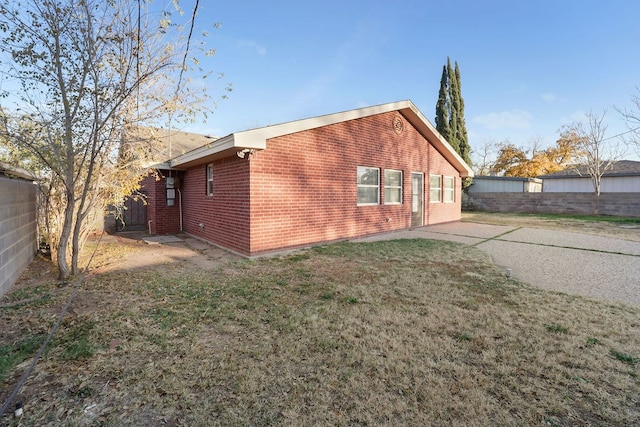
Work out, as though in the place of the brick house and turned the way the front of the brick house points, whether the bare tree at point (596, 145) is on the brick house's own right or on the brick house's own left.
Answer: on the brick house's own left

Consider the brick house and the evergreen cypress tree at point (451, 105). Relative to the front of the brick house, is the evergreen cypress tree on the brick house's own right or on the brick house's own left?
on the brick house's own left

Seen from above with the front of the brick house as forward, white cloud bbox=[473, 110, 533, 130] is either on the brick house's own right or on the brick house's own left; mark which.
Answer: on the brick house's own left

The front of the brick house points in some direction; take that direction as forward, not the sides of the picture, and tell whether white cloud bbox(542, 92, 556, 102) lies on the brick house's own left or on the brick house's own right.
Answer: on the brick house's own left

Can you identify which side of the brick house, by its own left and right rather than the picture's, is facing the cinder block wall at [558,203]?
left

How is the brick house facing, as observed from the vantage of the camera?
facing the viewer and to the right of the viewer

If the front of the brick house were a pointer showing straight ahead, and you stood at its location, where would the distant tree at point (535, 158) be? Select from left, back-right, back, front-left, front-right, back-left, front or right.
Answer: left

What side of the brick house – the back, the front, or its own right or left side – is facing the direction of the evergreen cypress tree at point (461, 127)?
left

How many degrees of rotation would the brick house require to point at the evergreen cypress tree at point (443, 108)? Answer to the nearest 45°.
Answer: approximately 90° to its left
